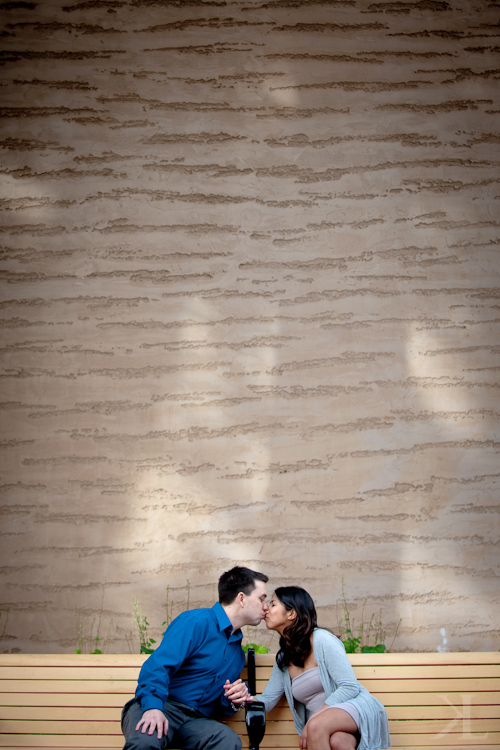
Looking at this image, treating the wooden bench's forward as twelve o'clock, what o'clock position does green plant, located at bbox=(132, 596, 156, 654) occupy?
The green plant is roughly at 5 o'clock from the wooden bench.

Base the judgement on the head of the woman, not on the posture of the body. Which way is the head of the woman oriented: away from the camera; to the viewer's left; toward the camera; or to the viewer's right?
to the viewer's left

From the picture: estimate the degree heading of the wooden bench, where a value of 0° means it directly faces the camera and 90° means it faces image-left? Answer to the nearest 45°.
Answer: approximately 0°

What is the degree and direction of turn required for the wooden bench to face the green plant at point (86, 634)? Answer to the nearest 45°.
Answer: approximately 135° to its right

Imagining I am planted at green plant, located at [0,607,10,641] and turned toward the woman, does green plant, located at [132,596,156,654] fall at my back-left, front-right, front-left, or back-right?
front-left

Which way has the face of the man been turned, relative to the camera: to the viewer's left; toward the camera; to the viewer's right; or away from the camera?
to the viewer's right

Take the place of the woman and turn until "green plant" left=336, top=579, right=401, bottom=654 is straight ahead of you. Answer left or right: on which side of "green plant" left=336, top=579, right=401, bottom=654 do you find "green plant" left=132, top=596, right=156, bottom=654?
left

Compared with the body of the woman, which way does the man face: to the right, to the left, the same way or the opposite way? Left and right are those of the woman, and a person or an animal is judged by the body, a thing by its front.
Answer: to the left

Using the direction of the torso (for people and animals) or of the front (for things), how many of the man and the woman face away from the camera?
0

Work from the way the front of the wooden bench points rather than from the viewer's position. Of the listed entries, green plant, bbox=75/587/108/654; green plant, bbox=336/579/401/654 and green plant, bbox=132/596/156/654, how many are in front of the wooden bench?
0

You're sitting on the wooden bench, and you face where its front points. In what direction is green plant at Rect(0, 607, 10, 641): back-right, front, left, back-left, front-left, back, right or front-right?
back-right

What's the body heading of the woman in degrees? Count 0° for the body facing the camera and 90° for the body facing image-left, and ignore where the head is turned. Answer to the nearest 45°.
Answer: approximately 45°

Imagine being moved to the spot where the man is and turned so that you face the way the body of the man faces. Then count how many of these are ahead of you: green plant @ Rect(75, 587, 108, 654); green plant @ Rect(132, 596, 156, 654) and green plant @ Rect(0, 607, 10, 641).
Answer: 0
